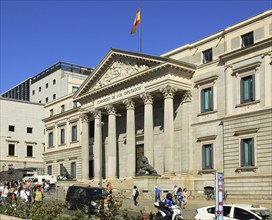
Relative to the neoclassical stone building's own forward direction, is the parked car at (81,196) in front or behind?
in front

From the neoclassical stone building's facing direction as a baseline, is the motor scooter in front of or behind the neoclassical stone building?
in front

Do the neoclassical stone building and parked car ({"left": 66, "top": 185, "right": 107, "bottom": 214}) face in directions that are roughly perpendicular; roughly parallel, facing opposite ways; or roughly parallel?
roughly perpendicular

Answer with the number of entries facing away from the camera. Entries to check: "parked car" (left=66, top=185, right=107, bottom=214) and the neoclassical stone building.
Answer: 0
